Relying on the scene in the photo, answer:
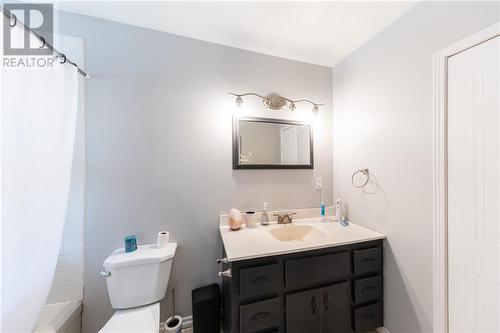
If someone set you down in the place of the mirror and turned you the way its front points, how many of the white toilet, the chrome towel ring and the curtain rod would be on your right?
2

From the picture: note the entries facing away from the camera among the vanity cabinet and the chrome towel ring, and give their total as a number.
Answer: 0

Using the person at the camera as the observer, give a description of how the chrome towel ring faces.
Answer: facing the viewer and to the left of the viewer

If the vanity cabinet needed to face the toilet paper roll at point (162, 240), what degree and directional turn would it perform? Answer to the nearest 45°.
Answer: approximately 135° to its right

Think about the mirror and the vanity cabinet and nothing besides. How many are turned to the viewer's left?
0

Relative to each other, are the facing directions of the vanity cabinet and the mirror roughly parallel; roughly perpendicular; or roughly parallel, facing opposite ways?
roughly parallel

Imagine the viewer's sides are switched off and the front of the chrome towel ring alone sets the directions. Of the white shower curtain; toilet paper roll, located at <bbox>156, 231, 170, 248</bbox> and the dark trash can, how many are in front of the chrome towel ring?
3

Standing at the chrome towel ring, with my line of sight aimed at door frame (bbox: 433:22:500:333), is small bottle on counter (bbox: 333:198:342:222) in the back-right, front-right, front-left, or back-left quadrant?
back-right

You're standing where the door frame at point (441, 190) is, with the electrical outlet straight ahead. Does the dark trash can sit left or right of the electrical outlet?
left

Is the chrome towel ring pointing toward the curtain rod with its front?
yes

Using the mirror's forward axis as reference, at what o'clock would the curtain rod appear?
The curtain rod is roughly at 3 o'clock from the mirror.

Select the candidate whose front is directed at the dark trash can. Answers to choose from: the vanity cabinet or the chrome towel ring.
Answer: the chrome towel ring

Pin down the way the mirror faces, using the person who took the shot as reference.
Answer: facing the viewer and to the right of the viewer

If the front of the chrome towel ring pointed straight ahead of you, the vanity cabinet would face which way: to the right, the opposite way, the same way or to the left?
to the left

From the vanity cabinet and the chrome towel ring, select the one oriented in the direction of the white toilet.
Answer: the chrome towel ring

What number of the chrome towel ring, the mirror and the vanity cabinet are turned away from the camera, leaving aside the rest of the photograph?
0

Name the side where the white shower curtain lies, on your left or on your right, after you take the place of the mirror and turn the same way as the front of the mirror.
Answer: on your right
